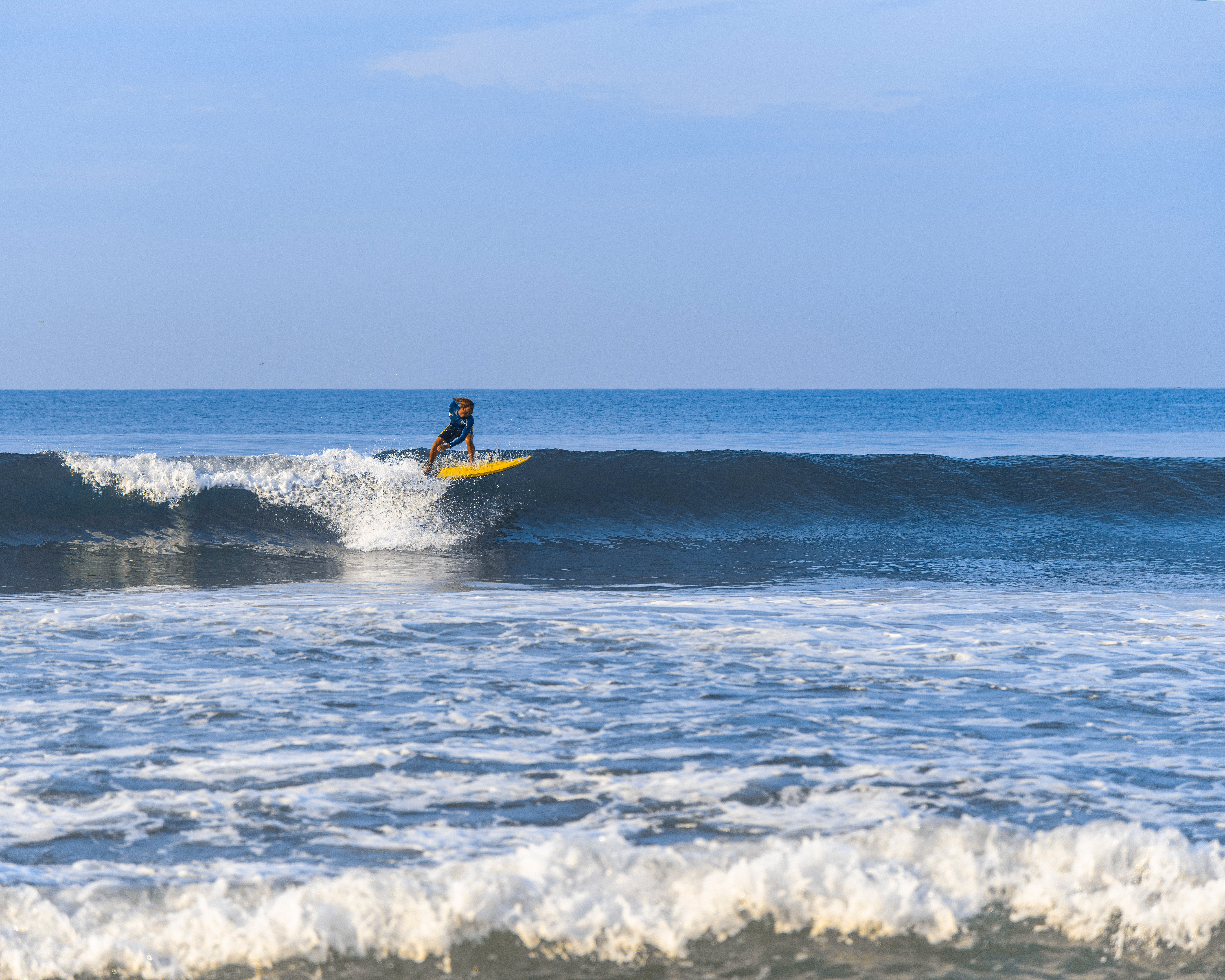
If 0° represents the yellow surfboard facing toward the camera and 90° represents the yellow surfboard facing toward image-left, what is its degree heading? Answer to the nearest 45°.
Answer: approximately 270°

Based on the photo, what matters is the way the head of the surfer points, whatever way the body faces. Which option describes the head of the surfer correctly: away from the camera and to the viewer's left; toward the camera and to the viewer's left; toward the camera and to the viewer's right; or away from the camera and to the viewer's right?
toward the camera and to the viewer's right
